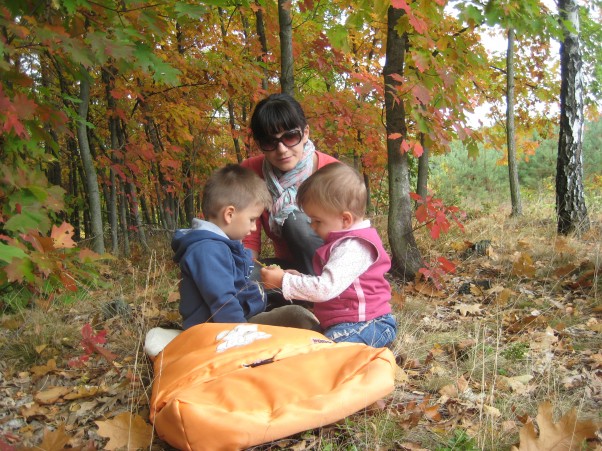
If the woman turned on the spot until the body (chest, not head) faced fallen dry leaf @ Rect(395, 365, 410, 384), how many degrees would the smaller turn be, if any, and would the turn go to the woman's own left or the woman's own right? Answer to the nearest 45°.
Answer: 0° — they already face it

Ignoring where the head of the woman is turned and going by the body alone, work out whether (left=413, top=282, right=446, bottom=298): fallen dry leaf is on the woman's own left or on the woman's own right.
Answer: on the woman's own left

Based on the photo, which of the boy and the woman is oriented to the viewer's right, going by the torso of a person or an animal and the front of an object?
the boy

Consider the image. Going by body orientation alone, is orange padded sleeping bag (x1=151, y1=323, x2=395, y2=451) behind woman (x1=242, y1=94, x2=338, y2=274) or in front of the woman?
in front

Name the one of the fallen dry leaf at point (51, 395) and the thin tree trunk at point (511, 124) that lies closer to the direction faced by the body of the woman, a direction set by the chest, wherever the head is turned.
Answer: the fallen dry leaf

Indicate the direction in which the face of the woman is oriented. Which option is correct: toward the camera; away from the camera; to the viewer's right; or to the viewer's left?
toward the camera

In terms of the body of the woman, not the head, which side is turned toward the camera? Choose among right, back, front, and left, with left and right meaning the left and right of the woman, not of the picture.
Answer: front

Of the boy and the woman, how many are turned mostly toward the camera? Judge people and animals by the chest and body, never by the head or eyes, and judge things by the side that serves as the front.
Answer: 1

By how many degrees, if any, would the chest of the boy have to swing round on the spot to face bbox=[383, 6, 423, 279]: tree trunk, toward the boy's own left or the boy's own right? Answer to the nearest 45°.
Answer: approximately 45° to the boy's own left

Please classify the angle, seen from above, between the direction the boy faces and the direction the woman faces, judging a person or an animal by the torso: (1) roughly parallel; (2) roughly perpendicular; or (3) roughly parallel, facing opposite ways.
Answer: roughly perpendicular

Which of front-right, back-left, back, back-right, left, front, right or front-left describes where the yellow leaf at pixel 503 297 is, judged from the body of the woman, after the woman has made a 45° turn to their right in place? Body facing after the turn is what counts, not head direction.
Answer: back-left

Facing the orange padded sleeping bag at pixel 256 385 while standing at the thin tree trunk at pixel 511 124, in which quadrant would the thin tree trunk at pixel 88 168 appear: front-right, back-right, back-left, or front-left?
front-right

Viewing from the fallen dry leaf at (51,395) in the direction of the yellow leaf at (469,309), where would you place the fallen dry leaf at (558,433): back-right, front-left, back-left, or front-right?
front-right

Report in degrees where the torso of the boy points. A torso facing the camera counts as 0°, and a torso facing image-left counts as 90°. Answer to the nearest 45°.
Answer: approximately 270°

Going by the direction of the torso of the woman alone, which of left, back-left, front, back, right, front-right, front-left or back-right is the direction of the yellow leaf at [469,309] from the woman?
left

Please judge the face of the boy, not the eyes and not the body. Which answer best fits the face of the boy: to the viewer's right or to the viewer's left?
to the viewer's right
